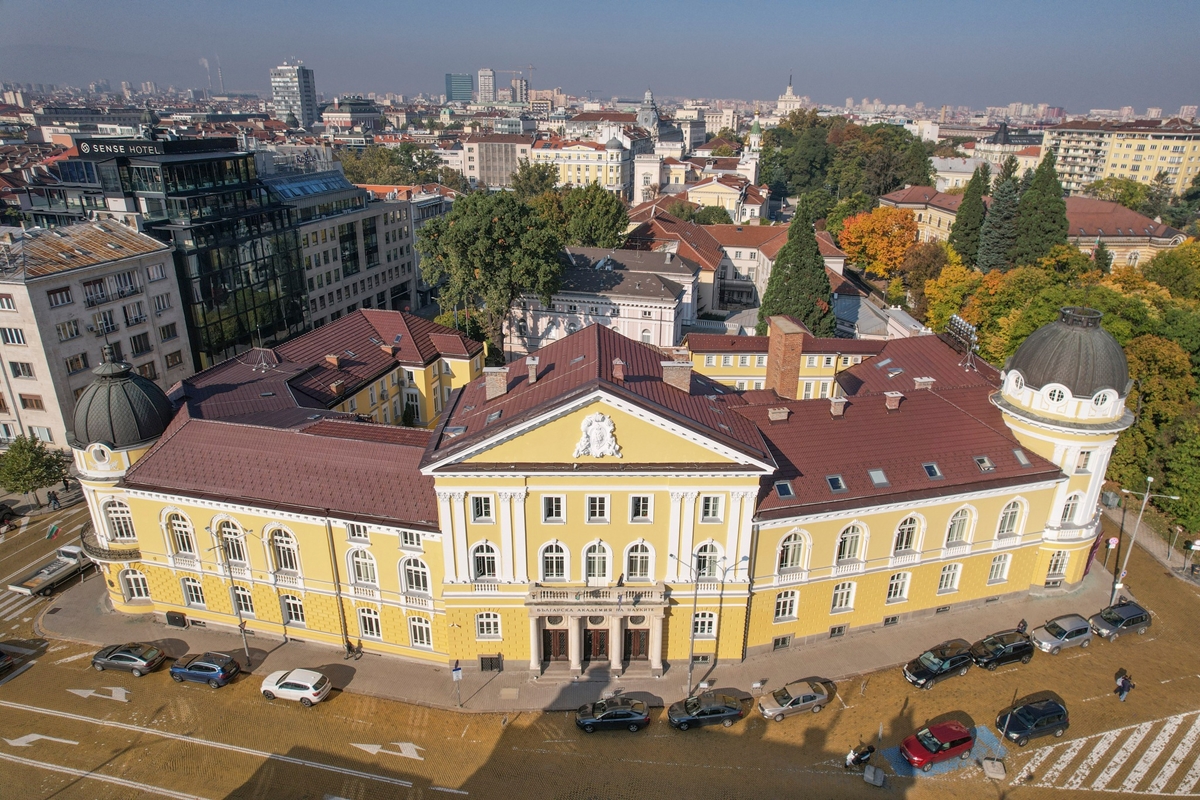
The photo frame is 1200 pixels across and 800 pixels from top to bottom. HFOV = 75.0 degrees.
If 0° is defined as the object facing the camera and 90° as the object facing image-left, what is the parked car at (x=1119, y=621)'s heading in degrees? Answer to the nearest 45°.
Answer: approximately 45°

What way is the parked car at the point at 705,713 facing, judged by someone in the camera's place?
facing to the left of the viewer

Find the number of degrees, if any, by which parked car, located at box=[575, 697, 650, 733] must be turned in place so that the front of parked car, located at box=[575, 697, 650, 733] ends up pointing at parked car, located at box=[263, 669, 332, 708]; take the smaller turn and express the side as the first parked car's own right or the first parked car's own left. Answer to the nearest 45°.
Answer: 0° — it already faces it

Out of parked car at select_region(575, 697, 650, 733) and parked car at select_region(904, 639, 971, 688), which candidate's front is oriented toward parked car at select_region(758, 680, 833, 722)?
parked car at select_region(904, 639, 971, 688)

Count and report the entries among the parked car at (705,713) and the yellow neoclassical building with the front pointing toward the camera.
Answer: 1

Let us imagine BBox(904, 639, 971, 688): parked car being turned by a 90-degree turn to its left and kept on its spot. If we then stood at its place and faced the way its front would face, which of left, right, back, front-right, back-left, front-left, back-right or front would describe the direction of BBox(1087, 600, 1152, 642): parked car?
left

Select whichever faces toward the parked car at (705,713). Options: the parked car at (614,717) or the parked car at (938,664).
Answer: the parked car at (938,664)

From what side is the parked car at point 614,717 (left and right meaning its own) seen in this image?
left

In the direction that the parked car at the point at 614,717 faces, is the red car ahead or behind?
behind

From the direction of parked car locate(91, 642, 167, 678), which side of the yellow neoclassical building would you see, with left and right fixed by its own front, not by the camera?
right
